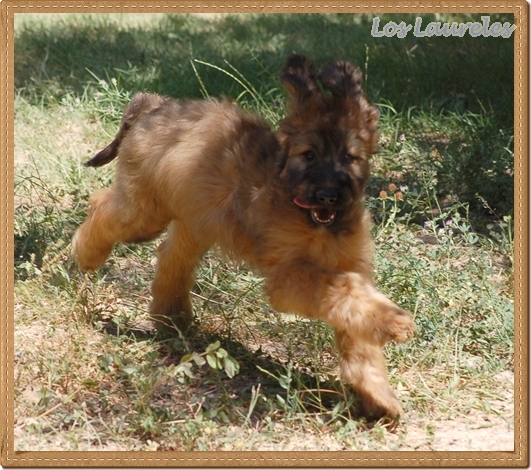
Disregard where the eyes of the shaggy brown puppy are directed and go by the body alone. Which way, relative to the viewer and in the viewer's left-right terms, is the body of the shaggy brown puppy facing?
facing the viewer and to the right of the viewer
